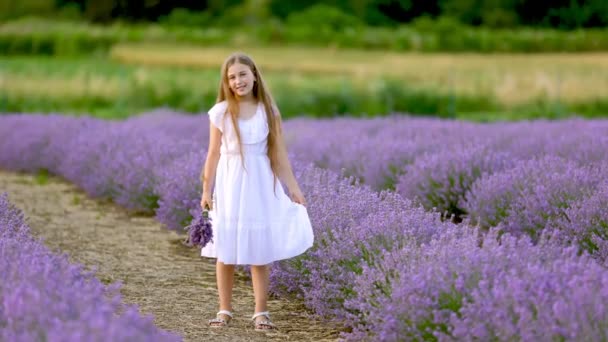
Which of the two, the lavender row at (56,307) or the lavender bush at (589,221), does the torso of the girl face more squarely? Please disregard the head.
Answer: the lavender row

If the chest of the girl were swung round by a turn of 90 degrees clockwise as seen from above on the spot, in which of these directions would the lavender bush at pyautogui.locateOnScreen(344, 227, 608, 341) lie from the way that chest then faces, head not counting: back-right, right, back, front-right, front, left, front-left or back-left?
back-left

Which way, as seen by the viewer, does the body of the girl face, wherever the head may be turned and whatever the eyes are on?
toward the camera

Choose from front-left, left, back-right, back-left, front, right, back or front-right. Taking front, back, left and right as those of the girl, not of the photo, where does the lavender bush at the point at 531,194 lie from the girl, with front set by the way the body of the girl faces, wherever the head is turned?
back-left

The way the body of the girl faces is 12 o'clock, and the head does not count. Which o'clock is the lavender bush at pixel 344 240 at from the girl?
The lavender bush is roughly at 9 o'clock from the girl.
